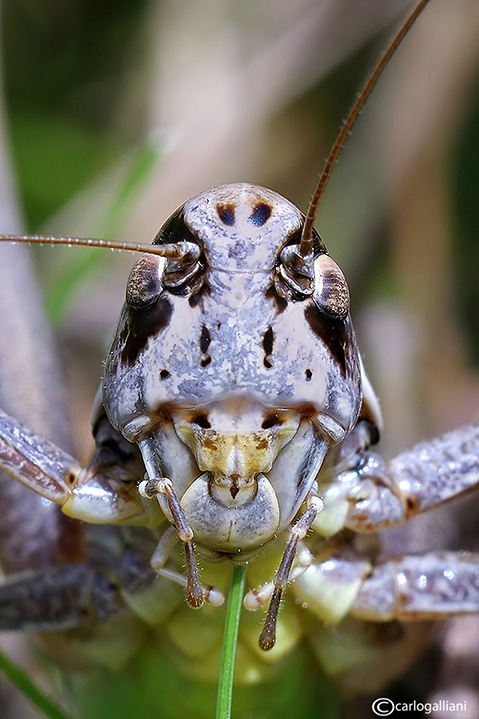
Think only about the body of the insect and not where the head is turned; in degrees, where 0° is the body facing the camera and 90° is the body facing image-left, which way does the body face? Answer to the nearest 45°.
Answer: approximately 0°
